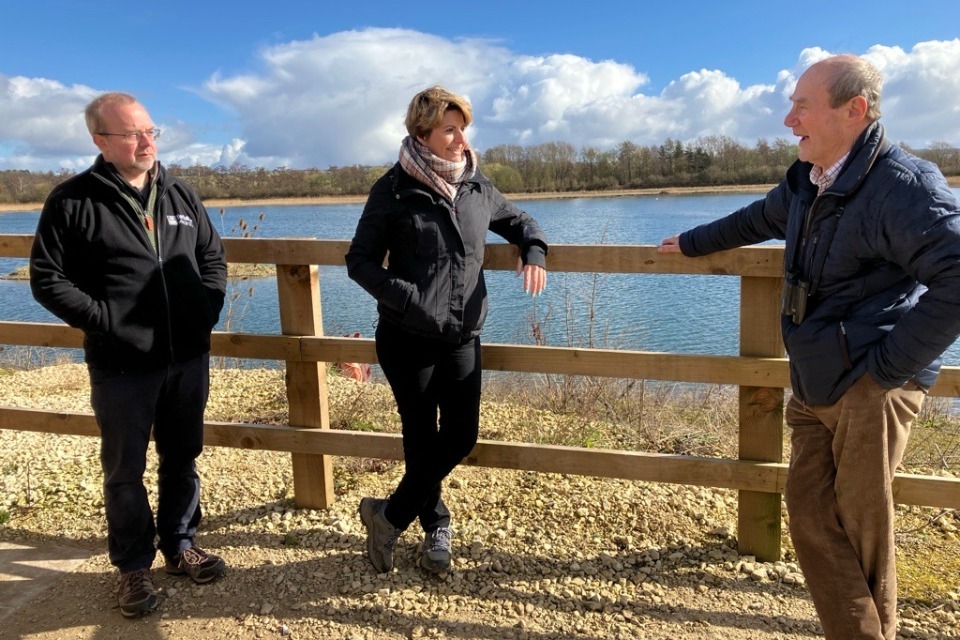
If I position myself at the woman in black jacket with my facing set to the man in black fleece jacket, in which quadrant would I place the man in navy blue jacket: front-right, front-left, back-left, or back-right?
back-left

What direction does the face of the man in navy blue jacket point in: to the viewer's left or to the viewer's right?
to the viewer's left

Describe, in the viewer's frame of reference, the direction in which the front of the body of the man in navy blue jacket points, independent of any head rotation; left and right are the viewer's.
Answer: facing the viewer and to the left of the viewer

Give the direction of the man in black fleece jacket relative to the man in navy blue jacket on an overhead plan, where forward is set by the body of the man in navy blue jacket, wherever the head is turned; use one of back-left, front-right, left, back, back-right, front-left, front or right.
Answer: front-right

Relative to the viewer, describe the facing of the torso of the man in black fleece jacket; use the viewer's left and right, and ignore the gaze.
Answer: facing the viewer and to the right of the viewer

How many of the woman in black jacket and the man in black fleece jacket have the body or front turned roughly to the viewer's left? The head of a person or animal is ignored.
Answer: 0

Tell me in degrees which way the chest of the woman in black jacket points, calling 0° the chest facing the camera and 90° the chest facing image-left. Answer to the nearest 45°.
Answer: approximately 315°
